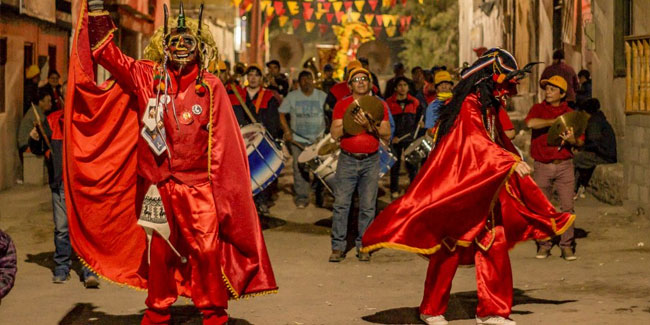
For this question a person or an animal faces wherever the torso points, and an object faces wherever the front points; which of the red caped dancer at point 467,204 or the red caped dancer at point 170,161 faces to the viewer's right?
the red caped dancer at point 467,204

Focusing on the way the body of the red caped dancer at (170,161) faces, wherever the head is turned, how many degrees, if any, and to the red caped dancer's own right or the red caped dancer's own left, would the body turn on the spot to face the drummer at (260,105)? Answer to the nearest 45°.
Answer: approximately 180°

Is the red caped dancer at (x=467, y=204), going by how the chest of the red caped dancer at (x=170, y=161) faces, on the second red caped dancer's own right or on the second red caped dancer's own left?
on the second red caped dancer's own left

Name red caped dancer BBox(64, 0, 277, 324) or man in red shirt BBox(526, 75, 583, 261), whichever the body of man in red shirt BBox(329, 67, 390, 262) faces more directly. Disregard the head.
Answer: the red caped dancer
